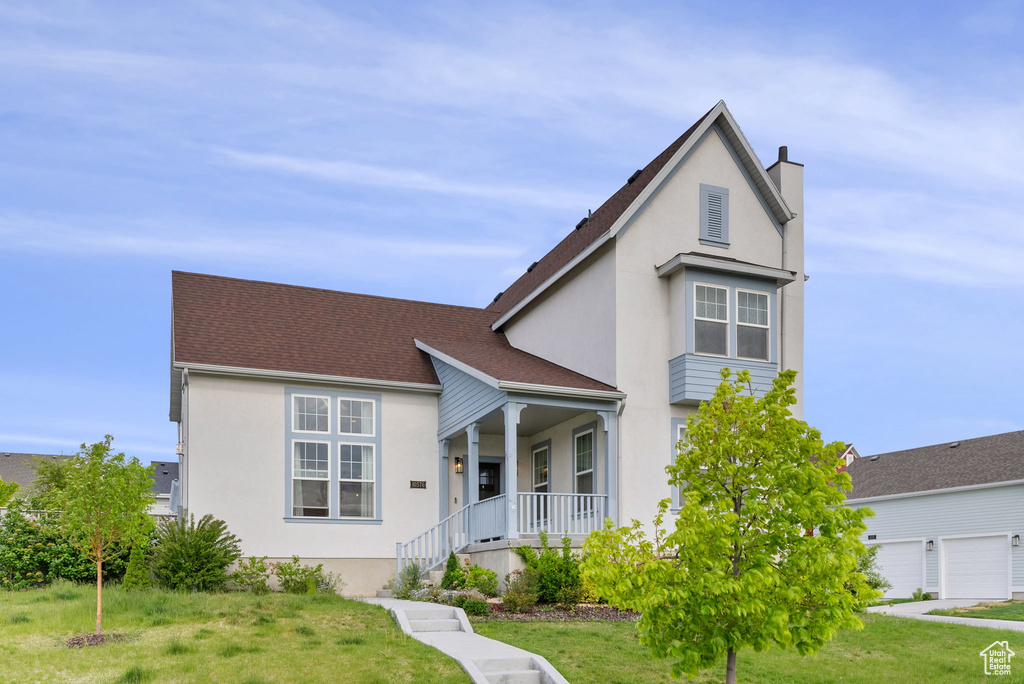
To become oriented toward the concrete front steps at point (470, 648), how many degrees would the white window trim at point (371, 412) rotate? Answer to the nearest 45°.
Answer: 0° — it already faces it

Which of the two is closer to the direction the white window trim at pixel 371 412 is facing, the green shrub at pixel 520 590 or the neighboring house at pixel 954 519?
the green shrub

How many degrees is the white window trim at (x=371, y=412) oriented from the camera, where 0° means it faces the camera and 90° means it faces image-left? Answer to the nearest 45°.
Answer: approximately 0°
